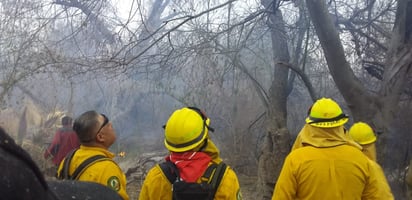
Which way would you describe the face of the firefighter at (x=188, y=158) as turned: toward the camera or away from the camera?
away from the camera

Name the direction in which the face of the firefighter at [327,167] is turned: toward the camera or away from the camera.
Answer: away from the camera

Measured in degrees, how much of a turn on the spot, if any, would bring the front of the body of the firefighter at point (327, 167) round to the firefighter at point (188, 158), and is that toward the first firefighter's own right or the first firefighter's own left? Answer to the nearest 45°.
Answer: approximately 135° to the first firefighter's own left

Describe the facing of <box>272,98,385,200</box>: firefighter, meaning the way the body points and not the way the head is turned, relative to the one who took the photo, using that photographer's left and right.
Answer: facing away from the viewer

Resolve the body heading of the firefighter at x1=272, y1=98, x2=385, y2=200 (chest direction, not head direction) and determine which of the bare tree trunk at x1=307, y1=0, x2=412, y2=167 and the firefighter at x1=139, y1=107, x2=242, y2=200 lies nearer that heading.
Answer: the bare tree trunk
